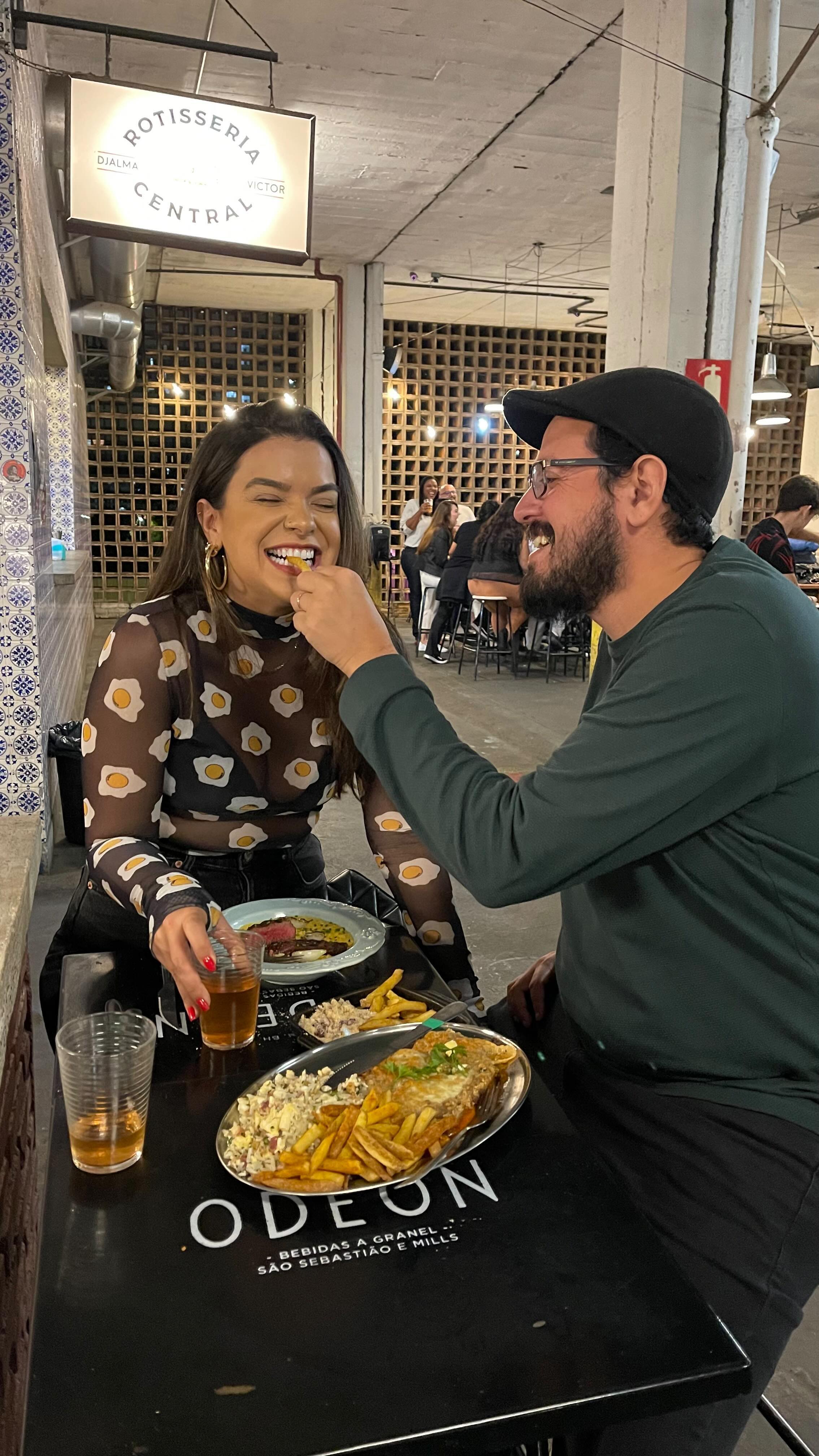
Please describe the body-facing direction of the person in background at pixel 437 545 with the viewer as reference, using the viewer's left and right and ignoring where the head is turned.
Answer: facing to the right of the viewer

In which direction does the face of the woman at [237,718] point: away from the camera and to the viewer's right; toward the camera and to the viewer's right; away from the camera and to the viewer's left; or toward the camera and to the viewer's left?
toward the camera and to the viewer's right

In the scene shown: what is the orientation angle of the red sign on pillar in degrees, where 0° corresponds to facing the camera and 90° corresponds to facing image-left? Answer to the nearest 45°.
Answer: approximately 0°

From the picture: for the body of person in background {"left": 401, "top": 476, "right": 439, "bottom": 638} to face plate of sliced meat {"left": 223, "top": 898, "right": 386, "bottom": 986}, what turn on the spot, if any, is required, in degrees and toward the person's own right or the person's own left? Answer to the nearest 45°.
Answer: approximately 45° to the person's own right

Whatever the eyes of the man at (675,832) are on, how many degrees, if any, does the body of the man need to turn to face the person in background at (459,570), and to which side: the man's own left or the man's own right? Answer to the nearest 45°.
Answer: approximately 90° to the man's own right

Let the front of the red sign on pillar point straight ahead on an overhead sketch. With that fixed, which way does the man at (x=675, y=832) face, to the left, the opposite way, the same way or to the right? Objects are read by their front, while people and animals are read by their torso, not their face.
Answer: to the right

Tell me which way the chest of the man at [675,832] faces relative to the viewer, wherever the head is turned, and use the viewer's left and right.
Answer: facing to the left of the viewer

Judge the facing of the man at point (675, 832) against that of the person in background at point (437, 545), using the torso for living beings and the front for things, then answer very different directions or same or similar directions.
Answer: very different directions
